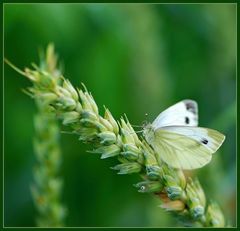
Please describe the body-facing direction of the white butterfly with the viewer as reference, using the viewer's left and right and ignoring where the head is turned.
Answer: facing to the left of the viewer
